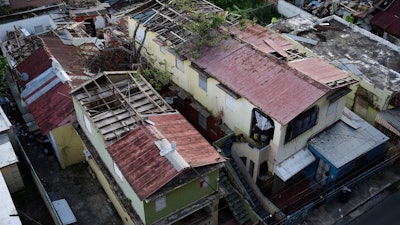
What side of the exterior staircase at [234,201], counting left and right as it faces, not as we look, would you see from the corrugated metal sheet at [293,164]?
left

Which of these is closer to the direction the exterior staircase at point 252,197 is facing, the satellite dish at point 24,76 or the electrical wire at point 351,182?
the electrical wire

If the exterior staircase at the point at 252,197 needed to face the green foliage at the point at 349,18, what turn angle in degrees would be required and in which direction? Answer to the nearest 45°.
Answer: approximately 135° to its left

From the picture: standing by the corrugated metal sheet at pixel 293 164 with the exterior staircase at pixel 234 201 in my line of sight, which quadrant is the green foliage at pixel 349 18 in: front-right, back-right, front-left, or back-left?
back-right

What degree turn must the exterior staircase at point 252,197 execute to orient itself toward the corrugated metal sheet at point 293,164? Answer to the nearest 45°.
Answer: approximately 90° to its left

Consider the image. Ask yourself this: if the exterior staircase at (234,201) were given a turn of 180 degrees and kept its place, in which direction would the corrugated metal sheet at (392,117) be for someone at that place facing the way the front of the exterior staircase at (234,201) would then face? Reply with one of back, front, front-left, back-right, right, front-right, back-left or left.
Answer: right

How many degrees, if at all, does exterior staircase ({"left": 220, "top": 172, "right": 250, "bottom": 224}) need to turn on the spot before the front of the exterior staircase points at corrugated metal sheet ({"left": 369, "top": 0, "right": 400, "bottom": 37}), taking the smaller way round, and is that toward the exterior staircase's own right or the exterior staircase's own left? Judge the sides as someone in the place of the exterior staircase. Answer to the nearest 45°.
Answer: approximately 90° to the exterior staircase's own left

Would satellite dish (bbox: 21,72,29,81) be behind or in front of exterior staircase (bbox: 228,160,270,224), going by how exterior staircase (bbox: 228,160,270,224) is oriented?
behind

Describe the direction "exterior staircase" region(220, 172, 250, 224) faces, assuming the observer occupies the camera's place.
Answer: facing the viewer and to the right of the viewer

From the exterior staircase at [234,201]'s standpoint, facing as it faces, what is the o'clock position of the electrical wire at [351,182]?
The electrical wire is roughly at 10 o'clock from the exterior staircase.

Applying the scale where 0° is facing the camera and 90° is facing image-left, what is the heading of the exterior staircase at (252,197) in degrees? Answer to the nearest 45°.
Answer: approximately 315°
